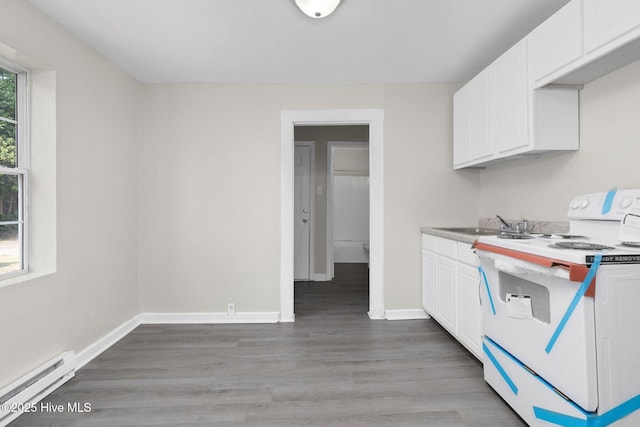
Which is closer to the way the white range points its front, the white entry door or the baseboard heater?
the baseboard heater

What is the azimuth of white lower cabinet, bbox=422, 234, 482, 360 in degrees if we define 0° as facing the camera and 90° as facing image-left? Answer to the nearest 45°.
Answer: approximately 45°

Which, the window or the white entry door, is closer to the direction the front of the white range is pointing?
the window

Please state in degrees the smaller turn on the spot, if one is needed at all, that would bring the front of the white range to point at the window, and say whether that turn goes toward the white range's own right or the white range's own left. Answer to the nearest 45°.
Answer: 0° — it already faces it

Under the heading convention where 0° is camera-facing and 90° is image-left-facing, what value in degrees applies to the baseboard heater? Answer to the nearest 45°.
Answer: approximately 315°

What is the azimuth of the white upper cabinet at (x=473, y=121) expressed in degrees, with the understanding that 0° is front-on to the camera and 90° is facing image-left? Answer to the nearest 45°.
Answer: approximately 45°
